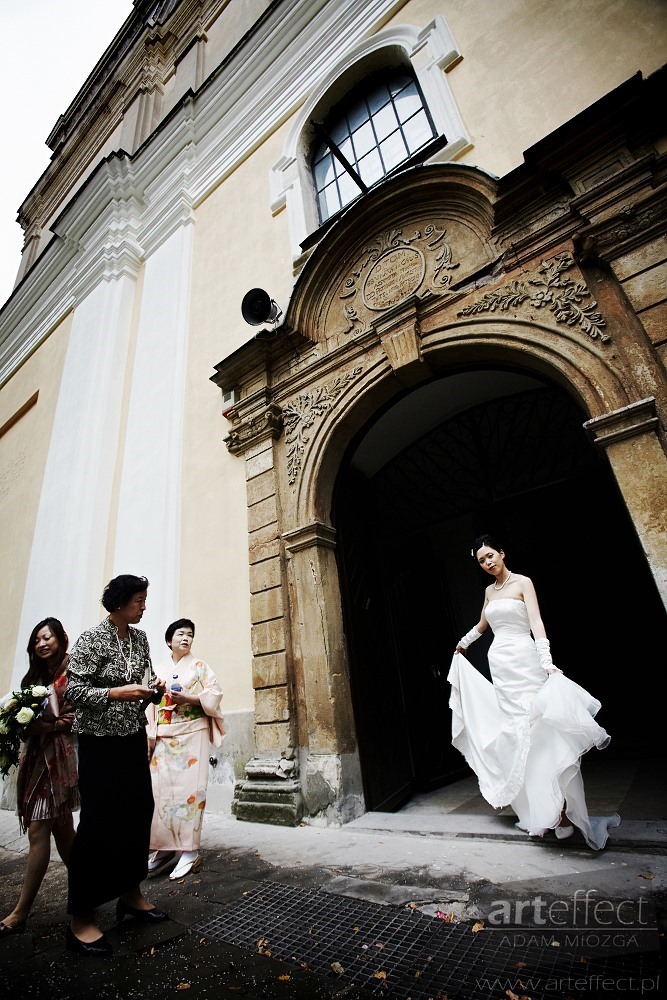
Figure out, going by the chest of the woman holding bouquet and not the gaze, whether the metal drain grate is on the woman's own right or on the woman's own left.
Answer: on the woman's own left

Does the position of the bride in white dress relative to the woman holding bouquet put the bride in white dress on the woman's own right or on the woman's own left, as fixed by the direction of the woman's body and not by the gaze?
on the woman's own left

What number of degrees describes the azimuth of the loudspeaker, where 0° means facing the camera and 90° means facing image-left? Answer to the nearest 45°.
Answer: approximately 45°

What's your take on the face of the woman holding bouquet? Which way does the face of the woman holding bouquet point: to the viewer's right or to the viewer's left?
to the viewer's right

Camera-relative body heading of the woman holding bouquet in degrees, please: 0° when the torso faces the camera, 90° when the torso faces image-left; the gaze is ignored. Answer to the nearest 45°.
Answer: approximately 45°
